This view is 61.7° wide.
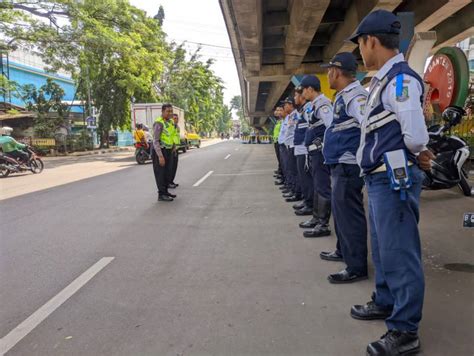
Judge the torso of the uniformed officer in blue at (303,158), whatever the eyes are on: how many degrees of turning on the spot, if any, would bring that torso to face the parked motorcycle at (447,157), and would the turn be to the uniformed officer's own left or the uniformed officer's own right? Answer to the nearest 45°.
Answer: approximately 180°

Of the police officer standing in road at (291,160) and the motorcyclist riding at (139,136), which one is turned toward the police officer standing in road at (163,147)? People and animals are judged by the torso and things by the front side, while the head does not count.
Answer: the police officer standing in road at (291,160)

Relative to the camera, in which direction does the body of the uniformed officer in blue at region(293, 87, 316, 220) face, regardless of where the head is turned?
to the viewer's left

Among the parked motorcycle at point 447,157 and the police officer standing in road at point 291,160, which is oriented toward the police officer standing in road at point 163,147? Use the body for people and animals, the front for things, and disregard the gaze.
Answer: the police officer standing in road at point 291,160

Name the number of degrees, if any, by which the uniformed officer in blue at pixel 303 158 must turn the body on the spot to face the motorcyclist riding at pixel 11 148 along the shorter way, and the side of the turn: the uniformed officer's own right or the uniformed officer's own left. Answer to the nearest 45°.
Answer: approximately 45° to the uniformed officer's own right

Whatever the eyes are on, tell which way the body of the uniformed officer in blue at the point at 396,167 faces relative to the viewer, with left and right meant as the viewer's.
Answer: facing to the left of the viewer

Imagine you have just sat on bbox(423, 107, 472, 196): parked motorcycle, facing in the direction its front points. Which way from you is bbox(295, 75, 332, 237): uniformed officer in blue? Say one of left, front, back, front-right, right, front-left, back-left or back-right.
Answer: right

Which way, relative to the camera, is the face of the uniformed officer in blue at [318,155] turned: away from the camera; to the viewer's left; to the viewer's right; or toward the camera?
to the viewer's left

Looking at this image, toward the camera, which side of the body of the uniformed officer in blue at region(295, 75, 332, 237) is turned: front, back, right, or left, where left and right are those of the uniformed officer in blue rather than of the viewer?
left

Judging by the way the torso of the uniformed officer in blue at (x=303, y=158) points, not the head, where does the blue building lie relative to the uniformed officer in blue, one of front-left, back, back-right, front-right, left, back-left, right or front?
front-right

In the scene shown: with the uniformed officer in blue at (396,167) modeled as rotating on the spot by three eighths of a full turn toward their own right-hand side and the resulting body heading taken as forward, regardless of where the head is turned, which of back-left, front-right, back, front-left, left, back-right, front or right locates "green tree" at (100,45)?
left

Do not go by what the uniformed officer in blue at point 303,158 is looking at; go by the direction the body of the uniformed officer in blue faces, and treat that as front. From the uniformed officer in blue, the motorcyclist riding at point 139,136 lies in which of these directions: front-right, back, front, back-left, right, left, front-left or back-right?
front-right

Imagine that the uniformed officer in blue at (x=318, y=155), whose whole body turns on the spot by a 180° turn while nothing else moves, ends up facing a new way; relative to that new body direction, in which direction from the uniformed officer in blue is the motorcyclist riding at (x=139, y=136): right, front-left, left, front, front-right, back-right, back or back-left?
back-left

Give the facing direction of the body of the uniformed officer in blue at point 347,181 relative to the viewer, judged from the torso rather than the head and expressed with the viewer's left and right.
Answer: facing to the left of the viewer

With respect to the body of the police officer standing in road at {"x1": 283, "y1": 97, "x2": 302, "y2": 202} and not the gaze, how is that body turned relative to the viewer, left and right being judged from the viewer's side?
facing to the left of the viewer

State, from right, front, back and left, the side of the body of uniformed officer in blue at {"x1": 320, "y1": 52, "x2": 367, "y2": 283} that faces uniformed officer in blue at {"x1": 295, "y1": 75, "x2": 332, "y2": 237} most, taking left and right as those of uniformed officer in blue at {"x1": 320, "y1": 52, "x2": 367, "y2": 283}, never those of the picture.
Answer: right
